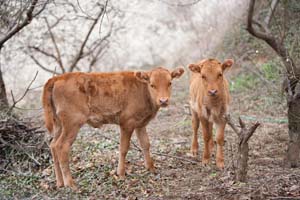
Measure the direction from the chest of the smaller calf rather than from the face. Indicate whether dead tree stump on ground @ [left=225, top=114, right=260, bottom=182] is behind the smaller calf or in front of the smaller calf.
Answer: in front

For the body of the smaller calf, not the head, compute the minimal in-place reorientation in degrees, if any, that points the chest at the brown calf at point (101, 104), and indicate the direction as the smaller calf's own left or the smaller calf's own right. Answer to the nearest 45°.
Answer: approximately 90° to the smaller calf's own right

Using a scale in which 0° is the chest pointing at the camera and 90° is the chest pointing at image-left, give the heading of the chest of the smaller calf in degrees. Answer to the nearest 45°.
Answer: approximately 0°

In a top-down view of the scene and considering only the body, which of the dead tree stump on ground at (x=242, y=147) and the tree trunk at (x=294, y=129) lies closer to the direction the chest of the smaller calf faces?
the dead tree stump on ground

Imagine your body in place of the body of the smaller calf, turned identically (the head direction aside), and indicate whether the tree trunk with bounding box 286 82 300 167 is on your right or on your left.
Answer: on your left

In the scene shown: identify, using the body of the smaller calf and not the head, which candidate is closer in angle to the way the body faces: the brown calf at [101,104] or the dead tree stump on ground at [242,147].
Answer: the dead tree stump on ground
